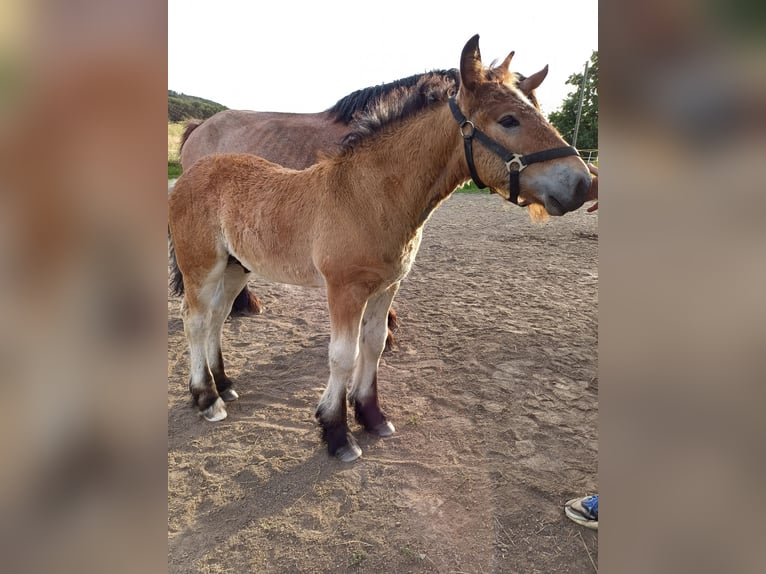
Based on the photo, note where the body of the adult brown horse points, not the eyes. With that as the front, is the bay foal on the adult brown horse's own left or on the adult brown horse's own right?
on the adult brown horse's own right

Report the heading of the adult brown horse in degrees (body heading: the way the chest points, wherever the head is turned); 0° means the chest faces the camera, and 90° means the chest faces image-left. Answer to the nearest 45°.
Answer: approximately 270°
